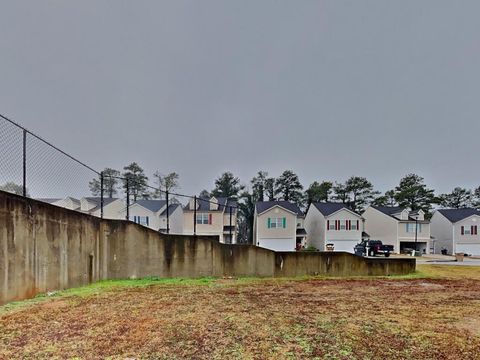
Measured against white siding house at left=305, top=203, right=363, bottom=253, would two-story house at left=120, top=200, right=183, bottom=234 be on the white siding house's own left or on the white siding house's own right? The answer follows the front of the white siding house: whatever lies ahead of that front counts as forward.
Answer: on the white siding house's own right

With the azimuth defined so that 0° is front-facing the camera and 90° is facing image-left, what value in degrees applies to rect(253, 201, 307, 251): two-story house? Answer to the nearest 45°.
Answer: approximately 0°

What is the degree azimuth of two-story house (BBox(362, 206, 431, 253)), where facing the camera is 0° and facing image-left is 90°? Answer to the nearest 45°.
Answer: approximately 315°

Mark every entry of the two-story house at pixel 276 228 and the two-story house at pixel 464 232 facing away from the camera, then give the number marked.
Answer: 0

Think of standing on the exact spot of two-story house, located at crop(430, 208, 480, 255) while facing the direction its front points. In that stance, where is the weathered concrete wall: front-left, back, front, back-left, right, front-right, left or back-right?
front-right

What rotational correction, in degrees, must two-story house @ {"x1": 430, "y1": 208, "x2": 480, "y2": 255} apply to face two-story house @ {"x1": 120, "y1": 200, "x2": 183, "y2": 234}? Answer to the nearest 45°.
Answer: approximately 90° to its right

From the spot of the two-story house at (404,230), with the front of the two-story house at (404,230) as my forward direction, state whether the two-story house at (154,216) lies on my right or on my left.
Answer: on my right

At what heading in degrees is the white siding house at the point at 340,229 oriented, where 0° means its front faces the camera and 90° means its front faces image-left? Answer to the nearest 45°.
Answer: approximately 315°

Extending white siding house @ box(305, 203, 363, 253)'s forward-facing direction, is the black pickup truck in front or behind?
in front

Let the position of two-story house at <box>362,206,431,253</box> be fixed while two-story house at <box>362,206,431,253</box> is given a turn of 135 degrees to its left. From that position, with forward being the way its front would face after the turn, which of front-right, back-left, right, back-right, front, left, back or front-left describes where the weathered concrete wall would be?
back

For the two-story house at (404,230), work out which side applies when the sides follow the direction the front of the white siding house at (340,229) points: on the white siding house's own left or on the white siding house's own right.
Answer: on the white siding house's own left
